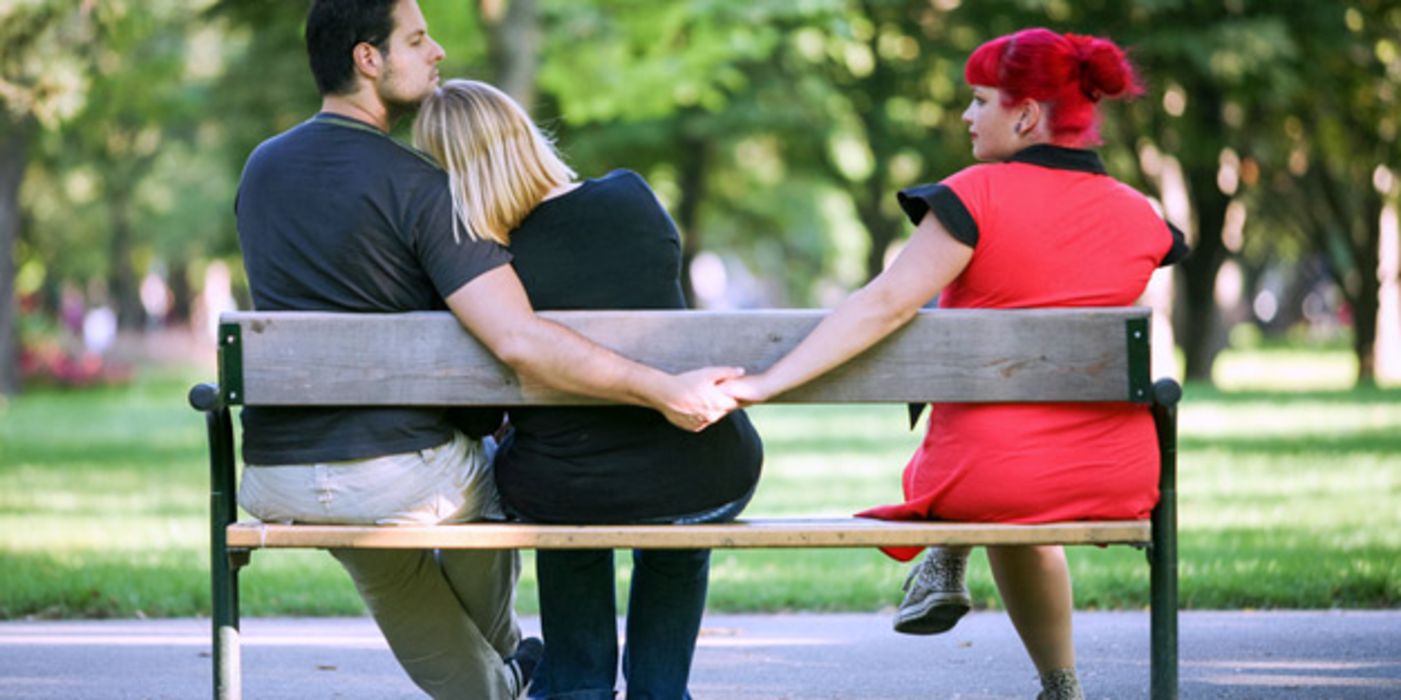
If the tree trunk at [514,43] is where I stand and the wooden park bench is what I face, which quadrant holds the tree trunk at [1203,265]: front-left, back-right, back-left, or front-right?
back-left

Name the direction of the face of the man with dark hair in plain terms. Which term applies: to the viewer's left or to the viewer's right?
to the viewer's right

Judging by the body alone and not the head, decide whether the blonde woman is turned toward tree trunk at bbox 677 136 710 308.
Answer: yes

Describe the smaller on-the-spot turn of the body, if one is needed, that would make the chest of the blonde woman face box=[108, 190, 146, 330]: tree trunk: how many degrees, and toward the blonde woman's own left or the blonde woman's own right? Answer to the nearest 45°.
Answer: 0° — they already face it

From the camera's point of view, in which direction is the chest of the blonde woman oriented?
away from the camera

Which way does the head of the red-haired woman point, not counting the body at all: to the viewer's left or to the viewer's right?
to the viewer's left

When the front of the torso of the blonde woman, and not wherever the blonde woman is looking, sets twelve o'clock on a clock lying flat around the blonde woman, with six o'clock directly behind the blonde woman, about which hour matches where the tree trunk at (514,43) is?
The tree trunk is roughly at 12 o'clock from the blonde woman.
